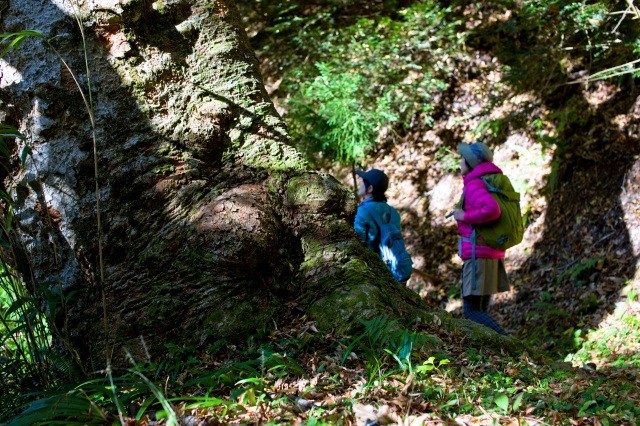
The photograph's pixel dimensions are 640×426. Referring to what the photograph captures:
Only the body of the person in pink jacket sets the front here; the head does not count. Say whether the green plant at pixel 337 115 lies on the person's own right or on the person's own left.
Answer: on the person's own right

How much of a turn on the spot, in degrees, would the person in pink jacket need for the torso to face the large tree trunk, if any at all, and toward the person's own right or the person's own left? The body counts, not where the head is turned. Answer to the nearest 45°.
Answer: approximately 45° to the person's own left

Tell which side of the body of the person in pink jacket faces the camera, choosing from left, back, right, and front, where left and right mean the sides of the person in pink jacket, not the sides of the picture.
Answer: left

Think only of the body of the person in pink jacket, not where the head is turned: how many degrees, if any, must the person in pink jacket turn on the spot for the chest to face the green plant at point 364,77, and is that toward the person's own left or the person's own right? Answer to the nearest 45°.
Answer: approximately 90° to the person's own right

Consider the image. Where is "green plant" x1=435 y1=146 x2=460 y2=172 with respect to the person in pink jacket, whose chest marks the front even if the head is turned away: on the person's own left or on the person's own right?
on the person's own right
